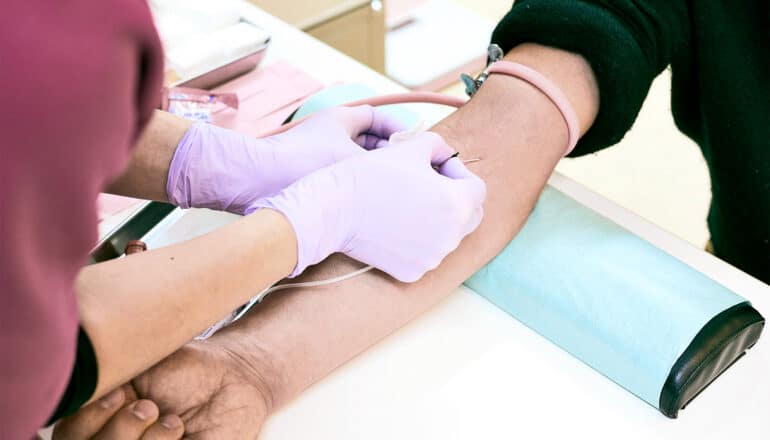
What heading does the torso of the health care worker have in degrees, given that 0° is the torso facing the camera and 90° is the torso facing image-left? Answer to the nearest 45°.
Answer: approximately 270°

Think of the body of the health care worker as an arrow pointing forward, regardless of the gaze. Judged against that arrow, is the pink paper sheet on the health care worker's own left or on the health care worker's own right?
on the health care worker's own left
